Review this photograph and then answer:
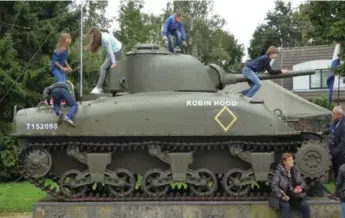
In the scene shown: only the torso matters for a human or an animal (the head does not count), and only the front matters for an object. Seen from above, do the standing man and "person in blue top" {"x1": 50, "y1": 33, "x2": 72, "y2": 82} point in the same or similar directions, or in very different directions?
very different directions

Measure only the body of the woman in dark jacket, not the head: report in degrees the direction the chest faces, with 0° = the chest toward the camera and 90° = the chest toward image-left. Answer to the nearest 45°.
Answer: approximately 315°

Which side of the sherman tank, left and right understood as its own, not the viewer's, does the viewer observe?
right

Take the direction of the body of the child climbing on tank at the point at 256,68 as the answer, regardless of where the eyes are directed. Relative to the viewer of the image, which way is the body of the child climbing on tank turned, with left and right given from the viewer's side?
facing to the right of the viewer

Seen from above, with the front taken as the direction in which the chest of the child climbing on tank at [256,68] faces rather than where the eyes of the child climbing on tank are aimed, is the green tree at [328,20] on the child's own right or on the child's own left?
on the child's own left
